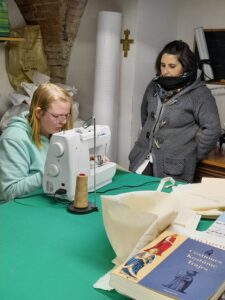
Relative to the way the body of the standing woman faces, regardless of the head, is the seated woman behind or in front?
in front

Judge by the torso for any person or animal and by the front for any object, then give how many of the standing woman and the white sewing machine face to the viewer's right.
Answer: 0

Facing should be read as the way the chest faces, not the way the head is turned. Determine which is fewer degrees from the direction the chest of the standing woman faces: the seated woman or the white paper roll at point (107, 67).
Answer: the seated woman

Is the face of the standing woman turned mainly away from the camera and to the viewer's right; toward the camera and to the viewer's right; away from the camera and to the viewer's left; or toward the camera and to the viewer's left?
toward the camera and to the viewer's left

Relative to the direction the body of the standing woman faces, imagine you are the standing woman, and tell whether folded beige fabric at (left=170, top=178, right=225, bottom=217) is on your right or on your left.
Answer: on your left

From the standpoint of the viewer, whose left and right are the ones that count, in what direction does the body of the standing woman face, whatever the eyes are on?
facing the viewer and to the left of the viewer

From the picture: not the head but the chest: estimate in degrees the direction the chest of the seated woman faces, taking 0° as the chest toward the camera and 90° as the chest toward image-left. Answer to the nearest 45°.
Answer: approximately 315°

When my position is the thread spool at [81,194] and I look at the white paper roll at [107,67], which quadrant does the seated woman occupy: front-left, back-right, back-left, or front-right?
front-left

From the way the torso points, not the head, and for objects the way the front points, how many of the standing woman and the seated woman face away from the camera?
0

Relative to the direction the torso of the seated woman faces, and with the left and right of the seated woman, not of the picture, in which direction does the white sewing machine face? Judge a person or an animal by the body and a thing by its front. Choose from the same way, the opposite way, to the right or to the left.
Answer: the opposite way

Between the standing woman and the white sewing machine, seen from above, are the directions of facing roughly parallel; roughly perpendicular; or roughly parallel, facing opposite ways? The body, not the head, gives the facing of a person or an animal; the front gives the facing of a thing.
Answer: roughly perpendicular

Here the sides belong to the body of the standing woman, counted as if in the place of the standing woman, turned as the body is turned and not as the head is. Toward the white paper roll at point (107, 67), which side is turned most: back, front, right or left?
right

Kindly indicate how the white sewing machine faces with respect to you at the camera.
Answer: facing away from the viewer and to the left of the viewer

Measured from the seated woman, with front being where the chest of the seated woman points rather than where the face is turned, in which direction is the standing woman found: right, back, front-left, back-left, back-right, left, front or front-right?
left
